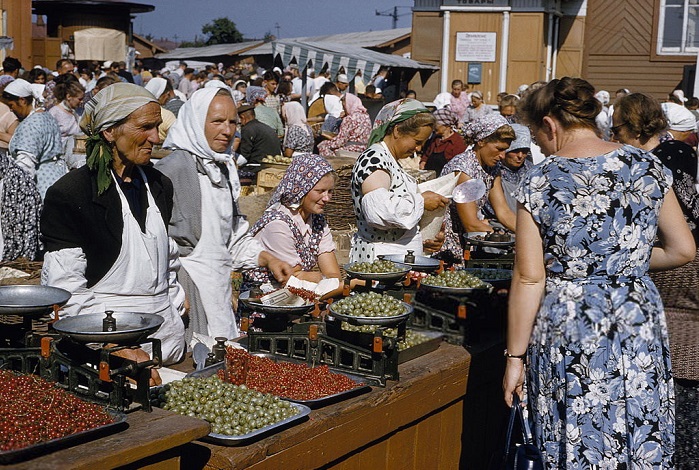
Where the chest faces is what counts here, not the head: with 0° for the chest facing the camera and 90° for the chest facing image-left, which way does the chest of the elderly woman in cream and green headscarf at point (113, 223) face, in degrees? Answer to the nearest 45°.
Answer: approximately 315°

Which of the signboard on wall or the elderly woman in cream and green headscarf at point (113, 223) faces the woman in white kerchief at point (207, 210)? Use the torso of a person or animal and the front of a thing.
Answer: the signboard on wall

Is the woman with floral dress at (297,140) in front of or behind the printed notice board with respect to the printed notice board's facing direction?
in front

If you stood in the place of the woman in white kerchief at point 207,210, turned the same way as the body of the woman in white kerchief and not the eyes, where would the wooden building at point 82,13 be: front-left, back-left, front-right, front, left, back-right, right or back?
back-left

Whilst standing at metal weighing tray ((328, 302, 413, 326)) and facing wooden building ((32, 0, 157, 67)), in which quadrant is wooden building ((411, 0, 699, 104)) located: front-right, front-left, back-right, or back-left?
front-right

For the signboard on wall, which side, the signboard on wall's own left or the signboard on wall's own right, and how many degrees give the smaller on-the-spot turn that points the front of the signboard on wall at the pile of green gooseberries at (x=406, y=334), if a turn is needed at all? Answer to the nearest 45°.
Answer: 0° — it already faces it

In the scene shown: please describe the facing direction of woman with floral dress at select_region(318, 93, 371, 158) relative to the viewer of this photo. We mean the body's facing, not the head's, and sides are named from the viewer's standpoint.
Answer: facing to the left of the viewer

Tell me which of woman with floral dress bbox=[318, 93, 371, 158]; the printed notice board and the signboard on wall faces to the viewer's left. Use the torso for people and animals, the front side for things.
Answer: the woman with floral dress

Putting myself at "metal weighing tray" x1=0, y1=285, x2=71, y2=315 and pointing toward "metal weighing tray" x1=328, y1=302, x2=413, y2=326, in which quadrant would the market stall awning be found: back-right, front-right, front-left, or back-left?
front-left

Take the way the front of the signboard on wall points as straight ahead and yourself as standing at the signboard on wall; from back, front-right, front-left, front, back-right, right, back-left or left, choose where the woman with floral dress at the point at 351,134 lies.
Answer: front

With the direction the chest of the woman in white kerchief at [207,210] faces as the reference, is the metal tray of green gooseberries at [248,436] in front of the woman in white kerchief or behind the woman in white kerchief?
in front

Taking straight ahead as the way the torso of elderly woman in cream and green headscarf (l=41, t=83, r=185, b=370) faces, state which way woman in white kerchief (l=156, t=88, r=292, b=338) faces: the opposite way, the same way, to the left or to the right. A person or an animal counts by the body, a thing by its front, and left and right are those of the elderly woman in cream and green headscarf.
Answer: the same way

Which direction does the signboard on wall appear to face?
toward the camera

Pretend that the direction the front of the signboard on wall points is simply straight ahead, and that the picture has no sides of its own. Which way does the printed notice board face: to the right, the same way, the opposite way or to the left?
the same way

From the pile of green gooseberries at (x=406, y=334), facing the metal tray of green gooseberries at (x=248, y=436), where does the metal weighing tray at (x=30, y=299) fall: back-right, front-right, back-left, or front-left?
front-right

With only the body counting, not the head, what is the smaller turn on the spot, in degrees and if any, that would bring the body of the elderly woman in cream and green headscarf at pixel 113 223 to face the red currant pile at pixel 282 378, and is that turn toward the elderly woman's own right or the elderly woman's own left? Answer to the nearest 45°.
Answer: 0° — they already face it

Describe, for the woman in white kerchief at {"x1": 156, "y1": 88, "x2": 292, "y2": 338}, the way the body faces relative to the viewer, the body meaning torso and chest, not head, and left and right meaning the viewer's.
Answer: facing the viewer and to the right of the viewer

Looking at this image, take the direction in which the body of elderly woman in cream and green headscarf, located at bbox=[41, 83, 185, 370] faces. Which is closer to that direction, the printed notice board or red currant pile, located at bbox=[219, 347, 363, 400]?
the red currant pile

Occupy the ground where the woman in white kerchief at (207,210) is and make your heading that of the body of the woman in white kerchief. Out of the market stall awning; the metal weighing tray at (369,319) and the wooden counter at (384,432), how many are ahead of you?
2
